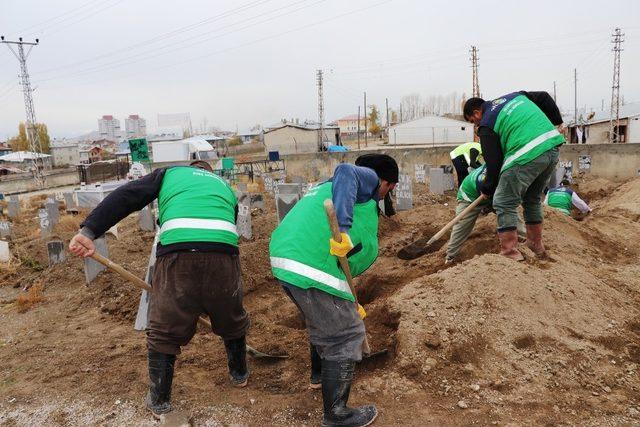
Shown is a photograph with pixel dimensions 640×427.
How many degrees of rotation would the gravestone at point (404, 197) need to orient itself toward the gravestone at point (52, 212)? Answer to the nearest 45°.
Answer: approximately 90° to its right

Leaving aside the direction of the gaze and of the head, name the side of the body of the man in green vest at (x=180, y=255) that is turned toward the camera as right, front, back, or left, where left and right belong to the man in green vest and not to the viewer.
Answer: back

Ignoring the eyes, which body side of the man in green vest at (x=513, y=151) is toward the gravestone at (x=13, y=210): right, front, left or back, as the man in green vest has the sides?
front

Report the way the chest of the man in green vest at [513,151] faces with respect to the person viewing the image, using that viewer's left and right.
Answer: facing away from the viewer and to the left of the viewer

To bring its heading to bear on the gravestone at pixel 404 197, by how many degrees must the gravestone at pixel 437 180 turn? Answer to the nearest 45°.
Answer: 0° — it already faces it

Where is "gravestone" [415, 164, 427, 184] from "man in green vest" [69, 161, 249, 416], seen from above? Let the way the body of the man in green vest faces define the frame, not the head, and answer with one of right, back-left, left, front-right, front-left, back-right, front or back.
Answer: front-right

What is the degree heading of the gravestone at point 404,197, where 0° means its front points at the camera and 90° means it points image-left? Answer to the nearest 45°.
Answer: approximately 0°

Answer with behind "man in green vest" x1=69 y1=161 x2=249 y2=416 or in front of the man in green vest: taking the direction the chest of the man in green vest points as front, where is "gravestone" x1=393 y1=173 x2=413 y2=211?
in front

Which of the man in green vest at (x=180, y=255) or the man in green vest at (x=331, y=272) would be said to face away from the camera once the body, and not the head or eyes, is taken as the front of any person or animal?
the man in green vest at (x=180, y=255)

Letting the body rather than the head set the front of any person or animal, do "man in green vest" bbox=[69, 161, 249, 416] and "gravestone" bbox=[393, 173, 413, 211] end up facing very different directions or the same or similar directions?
very different directions

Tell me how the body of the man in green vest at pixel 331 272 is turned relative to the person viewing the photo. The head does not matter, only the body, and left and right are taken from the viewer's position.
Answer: facing to the right of the viewer
